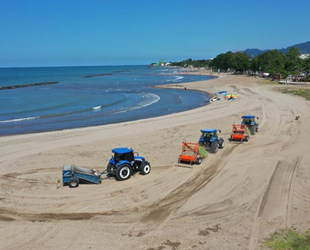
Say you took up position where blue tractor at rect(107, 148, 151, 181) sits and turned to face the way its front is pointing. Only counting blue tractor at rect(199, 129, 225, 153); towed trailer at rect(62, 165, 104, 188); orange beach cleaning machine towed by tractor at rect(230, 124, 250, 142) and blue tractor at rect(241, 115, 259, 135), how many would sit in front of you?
3

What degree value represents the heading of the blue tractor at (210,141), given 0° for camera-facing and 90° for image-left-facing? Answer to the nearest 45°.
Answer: approximately 225°

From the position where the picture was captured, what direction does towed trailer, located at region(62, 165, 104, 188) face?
facing to the right of the viewer

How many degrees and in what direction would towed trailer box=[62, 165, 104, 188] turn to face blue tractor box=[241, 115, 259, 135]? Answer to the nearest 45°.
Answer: approximately 45° to its left

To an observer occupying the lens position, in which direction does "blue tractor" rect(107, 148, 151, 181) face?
facing away from the viewer and to the right of the viewer

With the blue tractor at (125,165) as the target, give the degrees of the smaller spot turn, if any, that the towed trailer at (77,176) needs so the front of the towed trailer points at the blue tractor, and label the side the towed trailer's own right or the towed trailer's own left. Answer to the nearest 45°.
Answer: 0° — it already faces it

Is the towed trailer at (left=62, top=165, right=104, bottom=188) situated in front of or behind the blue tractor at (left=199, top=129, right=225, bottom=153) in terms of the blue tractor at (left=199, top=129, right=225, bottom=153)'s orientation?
behind

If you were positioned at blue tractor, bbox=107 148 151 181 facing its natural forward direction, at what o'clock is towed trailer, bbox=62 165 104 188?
The towed trailer is roughly at 7 o'clock from the blue tractor.

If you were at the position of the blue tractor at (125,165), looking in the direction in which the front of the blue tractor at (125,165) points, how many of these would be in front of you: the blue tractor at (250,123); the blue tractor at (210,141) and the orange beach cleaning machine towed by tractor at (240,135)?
3

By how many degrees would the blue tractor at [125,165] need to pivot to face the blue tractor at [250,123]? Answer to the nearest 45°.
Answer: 0° — it already faces it

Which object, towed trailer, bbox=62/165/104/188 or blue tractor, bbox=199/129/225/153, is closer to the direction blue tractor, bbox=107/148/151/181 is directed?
the blue tractor

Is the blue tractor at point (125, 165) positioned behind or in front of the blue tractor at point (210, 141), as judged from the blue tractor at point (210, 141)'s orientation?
behind

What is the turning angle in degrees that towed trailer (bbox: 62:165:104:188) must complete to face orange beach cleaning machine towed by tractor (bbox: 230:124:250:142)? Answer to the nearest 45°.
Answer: approximately 45° to its left
